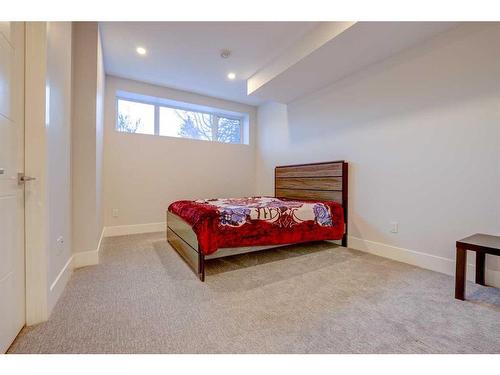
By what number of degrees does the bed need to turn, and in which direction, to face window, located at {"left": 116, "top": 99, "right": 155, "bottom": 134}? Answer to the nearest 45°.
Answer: approximately 90° to its right

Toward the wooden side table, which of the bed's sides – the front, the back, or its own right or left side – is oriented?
left

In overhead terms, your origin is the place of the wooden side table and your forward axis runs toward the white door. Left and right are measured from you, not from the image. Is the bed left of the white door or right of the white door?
right

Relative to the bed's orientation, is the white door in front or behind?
in front

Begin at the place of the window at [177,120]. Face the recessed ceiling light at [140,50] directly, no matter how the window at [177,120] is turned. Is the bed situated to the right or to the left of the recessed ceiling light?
left

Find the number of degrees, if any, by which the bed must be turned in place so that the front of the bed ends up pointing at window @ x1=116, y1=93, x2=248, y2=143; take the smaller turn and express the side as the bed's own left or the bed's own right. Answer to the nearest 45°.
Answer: approximately 90° to the bed's own right

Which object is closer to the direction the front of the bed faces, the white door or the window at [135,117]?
the white door

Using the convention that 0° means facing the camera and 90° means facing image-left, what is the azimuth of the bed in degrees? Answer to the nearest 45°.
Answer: approximately 45°

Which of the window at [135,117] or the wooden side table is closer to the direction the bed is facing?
the window

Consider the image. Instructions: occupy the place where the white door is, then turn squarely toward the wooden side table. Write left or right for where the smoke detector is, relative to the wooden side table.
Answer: left
